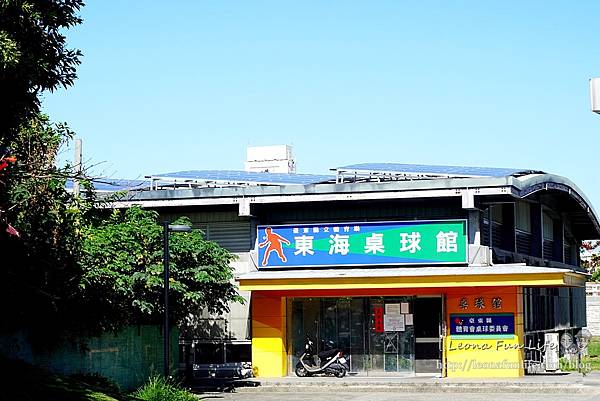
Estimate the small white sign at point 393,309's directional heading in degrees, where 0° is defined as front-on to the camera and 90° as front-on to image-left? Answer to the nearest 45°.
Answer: approximately 0°

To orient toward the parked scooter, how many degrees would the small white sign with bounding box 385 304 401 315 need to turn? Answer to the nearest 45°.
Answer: approximately 90° to its right

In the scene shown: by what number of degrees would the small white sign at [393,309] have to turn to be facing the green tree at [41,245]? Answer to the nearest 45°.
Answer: approximately 45° to its right

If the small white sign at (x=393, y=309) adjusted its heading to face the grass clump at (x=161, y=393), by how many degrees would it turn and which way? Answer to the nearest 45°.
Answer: approximately 45° to its right
